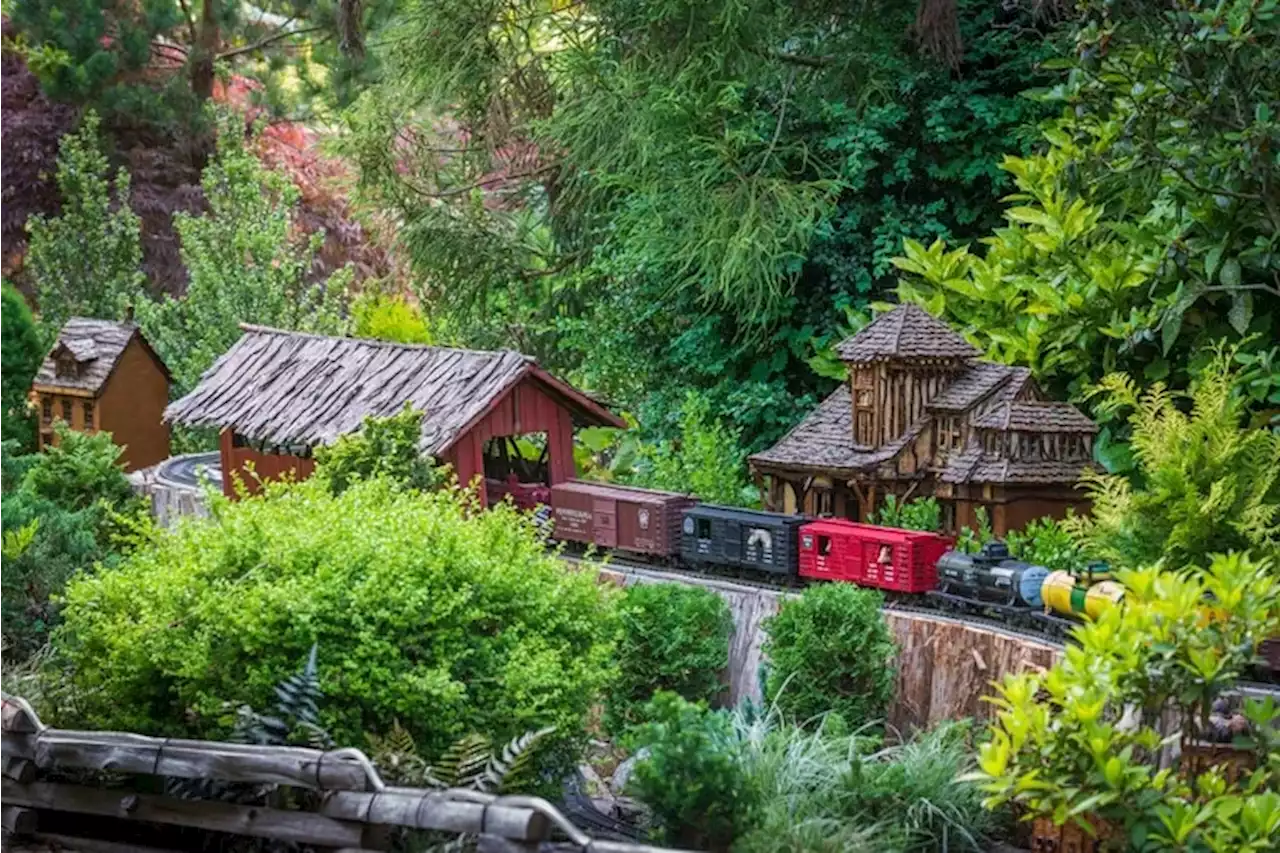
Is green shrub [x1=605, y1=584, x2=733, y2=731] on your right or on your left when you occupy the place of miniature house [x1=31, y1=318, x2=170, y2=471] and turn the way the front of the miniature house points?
on your left

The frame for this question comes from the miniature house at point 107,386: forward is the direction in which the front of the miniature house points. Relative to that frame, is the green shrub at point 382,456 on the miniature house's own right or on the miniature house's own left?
on the miniature house's own left

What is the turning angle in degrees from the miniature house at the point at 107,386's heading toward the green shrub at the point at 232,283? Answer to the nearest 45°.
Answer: approximately 180°

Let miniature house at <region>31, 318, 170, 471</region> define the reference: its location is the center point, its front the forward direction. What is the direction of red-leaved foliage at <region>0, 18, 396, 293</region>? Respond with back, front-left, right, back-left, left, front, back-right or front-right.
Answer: back-right

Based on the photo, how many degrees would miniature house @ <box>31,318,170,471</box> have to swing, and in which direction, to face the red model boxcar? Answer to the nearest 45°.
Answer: approximately 90° to its left

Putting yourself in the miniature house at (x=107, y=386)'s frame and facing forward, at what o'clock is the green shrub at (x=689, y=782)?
The green shrub is roughly at 10 o'clock from the miniature house.

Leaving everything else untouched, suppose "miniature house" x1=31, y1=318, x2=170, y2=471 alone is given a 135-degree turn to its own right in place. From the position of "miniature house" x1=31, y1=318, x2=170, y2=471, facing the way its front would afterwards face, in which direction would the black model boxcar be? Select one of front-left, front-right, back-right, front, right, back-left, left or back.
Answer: back-right

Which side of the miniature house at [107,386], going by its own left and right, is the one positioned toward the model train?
left

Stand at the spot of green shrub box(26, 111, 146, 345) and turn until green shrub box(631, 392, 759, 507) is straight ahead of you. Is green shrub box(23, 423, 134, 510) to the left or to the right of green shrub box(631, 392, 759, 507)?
right

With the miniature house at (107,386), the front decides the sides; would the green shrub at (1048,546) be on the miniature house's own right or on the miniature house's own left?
on the miniature house's own left

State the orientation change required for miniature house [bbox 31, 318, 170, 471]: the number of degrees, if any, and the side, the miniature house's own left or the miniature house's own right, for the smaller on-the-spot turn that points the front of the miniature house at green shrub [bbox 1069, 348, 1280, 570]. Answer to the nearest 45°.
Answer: approximately 90° to the miniature house's own left

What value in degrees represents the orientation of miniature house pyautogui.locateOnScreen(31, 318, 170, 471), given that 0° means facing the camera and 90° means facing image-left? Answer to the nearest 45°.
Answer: approximately 45°

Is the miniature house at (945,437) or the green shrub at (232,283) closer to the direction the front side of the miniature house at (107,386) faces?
the miniature house

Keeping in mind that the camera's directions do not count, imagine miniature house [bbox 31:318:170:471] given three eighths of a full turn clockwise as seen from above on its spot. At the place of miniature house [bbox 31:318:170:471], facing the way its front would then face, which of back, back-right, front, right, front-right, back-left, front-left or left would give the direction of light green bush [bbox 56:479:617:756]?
back
